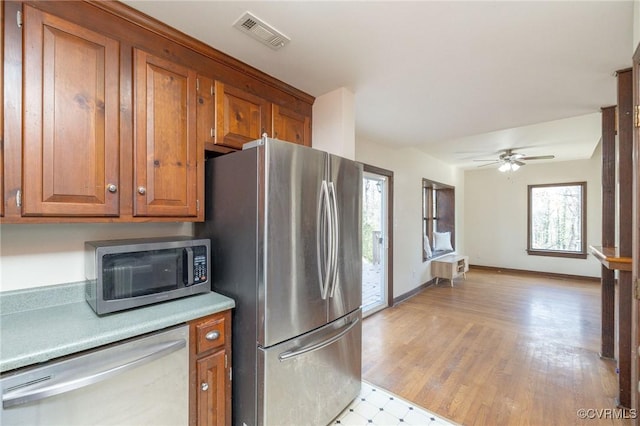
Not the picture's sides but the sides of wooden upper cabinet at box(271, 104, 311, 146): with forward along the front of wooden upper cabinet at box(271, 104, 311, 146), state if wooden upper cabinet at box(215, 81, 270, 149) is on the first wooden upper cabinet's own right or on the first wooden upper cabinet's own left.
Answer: on the first wooden upper cabinet's own right

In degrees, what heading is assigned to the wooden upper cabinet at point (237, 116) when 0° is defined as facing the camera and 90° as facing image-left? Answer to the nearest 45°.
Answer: approximately 315°

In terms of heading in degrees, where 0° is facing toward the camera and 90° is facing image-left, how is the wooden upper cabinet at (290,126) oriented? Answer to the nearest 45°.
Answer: approximately 315°

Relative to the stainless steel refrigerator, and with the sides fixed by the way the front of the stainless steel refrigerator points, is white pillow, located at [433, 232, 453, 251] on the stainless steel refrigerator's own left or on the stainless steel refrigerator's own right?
on the stainless steel refrigerator's own left

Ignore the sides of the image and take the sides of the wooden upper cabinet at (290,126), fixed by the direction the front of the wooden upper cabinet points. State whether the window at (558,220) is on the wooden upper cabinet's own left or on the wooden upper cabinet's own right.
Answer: on the wooden upper cabinet's own left

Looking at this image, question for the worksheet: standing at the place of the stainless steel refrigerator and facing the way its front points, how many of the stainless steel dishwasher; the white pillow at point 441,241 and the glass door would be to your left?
2

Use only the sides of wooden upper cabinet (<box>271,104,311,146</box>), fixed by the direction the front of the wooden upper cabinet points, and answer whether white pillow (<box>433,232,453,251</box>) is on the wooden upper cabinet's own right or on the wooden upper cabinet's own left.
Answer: on the wooden upper cabinet's own left

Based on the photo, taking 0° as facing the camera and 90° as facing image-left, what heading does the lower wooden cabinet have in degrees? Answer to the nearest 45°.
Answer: approximately 315°

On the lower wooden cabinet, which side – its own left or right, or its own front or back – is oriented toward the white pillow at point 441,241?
left
